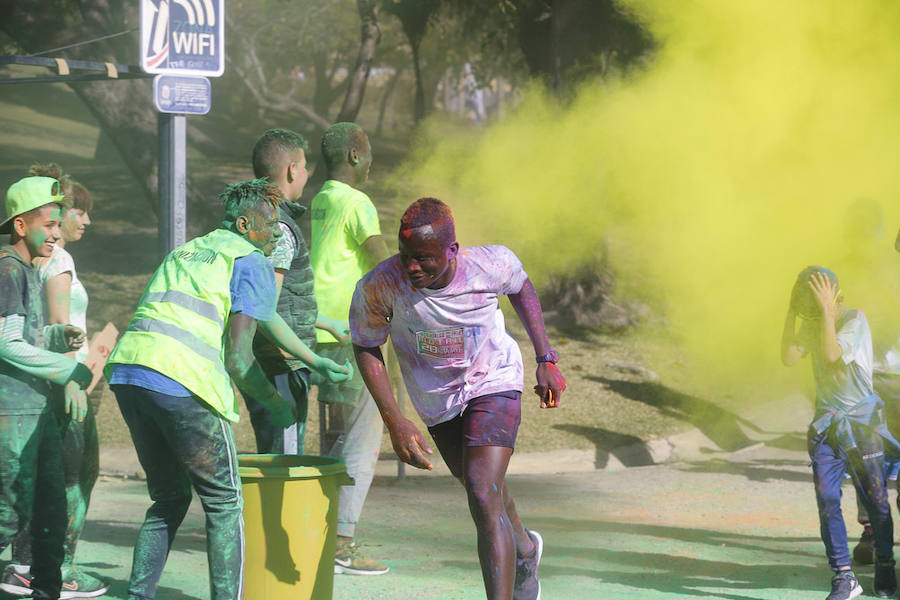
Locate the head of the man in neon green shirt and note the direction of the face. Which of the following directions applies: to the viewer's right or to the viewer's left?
to the viewer's right

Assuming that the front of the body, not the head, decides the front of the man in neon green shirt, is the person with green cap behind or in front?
behind

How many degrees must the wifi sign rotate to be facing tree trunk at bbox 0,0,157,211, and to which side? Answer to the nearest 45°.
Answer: approximately 180°

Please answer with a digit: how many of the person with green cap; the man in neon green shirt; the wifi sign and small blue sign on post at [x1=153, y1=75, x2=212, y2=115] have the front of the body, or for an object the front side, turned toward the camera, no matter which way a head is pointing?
2

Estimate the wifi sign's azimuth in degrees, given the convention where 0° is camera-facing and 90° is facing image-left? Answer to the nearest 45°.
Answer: approximately 0°
